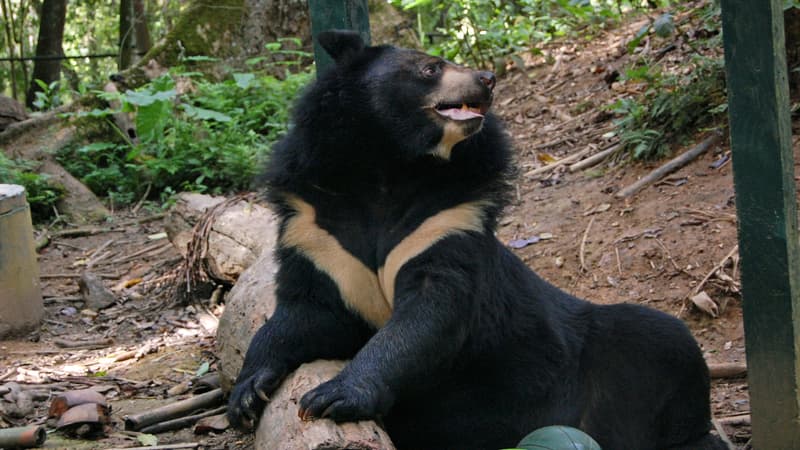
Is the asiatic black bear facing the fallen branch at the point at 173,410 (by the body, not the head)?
no

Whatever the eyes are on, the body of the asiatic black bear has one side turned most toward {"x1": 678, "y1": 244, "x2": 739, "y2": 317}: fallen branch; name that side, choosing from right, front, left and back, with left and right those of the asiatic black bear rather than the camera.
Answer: back

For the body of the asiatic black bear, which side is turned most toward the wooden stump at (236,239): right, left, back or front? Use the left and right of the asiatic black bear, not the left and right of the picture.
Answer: right

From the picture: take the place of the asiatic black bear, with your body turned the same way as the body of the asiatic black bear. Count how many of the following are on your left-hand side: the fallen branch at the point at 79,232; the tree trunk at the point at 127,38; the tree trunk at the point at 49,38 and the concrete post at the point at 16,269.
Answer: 0

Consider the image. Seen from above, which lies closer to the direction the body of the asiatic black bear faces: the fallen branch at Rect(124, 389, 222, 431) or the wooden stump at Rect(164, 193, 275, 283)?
the fallen branch

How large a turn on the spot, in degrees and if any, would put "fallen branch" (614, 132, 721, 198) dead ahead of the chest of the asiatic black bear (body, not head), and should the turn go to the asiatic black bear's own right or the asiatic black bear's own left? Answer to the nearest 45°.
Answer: approximately 180°

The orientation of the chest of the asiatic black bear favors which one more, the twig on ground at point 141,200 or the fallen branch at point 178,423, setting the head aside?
the fallen branch

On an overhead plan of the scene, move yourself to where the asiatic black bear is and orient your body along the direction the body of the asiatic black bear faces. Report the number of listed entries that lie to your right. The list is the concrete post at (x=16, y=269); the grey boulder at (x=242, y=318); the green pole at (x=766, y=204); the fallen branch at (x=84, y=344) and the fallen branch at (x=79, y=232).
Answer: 4

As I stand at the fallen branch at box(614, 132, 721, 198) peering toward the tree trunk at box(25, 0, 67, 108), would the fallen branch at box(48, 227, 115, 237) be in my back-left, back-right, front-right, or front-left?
front-left

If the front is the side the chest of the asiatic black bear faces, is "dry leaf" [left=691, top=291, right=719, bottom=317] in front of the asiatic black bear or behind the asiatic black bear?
behind

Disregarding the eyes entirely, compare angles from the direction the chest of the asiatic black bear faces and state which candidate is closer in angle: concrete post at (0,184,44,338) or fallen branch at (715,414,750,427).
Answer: the concrete post

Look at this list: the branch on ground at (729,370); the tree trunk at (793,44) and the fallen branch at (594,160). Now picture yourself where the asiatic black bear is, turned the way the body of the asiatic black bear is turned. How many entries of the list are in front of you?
0

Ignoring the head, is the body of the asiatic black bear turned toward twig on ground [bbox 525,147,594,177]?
no

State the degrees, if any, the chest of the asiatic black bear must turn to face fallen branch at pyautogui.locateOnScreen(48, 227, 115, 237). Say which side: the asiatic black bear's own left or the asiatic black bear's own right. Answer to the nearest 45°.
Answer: approximately 90° to the asiatic black bear's own right

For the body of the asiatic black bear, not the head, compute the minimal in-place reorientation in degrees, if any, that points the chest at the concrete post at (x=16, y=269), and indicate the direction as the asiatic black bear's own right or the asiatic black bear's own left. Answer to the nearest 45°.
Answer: approximately 90° to the asiatic black bear's own right

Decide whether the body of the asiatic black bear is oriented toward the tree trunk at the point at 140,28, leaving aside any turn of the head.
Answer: no

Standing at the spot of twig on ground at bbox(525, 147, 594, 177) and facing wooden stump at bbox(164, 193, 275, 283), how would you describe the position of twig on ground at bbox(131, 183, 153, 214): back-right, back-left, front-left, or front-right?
front-right

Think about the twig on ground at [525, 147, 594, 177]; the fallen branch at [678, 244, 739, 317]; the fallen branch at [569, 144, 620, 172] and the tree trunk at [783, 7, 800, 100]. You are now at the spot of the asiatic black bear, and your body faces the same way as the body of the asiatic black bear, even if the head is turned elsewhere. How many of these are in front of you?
0

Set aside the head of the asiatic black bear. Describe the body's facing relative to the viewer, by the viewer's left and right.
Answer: facing the viewer and to the left of the viewer

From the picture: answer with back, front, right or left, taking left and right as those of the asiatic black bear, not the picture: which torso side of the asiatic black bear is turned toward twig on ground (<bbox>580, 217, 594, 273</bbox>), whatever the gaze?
back
